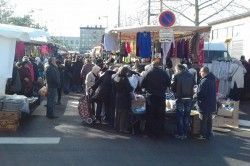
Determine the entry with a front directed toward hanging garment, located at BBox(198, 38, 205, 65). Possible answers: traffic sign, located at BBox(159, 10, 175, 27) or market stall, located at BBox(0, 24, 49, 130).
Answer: the market stall

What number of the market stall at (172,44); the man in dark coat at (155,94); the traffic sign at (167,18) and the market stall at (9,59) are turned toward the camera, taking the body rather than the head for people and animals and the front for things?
2

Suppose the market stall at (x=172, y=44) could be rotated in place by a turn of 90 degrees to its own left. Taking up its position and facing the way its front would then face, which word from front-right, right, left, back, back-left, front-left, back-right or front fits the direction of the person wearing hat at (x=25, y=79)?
back

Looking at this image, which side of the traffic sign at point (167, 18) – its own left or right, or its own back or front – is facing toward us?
front

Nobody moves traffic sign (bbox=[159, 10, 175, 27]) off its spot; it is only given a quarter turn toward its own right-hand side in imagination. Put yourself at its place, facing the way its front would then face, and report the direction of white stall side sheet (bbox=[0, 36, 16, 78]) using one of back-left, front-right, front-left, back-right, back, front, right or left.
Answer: front

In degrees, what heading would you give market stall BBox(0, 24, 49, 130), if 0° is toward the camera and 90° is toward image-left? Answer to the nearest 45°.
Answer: approximately 270°

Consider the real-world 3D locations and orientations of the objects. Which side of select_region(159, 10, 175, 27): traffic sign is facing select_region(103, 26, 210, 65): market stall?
back

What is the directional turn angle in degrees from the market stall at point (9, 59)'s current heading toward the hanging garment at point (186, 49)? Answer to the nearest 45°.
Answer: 0° — it already faces it

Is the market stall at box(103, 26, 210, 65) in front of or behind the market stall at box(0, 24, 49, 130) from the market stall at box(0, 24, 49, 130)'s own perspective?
in front

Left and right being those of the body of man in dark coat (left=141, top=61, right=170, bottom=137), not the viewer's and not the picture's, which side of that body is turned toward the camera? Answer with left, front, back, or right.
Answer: back

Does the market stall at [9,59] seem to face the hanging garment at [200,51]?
yes

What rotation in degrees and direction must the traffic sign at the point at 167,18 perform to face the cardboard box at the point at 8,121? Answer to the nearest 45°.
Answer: approximately 90° to its right

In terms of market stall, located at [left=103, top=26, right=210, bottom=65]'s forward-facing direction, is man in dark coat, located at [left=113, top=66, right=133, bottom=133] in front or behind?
in front

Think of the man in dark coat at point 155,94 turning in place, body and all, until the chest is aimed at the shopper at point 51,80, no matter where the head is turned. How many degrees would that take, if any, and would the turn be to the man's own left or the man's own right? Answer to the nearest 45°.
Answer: approximately 45° to the man's own left

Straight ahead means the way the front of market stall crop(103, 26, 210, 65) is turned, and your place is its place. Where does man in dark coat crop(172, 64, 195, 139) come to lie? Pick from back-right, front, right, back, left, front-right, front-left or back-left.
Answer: front
